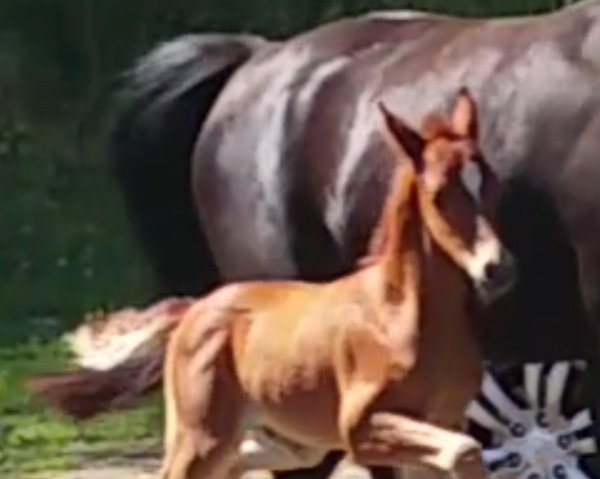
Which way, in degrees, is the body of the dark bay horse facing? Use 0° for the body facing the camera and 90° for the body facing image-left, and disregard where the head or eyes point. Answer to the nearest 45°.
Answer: approximately 270°

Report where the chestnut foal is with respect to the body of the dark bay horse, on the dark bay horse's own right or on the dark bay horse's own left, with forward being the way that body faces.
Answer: on the dark bay horse's own right
